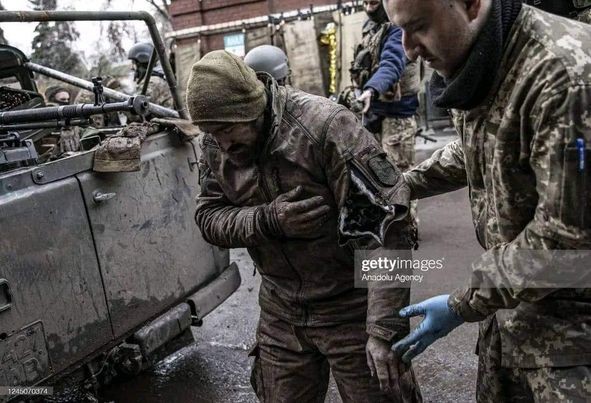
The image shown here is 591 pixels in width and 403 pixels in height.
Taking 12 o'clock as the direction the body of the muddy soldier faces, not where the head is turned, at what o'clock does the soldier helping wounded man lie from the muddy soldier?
The soldier helping wounded man is roughly at 9 o'clock from the muddy soldier.

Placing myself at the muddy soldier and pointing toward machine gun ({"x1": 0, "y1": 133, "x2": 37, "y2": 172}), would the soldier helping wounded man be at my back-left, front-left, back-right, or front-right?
back-left

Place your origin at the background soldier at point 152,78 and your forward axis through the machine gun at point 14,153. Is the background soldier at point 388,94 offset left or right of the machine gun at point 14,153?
left

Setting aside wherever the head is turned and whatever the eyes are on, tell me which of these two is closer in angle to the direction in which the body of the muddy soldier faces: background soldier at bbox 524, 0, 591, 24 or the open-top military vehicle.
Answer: the open-top military vehicle

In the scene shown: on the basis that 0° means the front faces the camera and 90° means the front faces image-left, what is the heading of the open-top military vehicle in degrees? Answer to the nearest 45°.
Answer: approximately 135°

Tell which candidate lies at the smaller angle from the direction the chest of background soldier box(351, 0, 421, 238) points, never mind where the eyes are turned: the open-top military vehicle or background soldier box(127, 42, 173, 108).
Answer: the open-top military vehicle

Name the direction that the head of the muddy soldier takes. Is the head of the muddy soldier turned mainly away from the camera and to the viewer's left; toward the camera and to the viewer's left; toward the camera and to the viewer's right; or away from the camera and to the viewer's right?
toward the camera and to the viewer's left

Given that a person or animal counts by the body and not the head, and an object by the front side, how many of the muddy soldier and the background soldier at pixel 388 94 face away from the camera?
0

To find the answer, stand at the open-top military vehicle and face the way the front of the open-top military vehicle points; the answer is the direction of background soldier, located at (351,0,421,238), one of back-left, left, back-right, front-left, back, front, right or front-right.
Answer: right

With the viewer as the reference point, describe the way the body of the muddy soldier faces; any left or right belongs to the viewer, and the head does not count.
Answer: facing the viewer and to the left of the viewer
